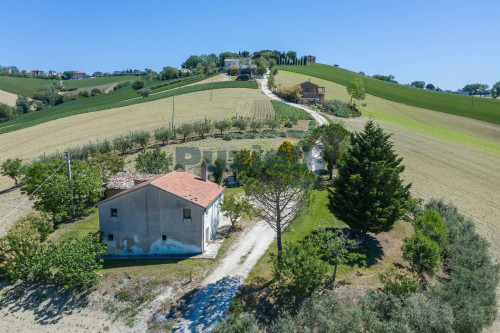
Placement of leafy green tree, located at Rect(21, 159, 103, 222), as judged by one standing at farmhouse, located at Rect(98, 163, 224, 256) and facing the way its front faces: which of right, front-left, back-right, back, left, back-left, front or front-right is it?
back-left

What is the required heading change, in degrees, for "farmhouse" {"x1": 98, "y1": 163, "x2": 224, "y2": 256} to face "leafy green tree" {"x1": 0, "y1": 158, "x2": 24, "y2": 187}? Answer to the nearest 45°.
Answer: approximately 135° to its left

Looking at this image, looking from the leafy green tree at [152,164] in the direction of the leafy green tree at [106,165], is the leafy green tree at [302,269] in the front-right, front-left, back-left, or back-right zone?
back-left

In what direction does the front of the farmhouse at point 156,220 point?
to the viewer's right

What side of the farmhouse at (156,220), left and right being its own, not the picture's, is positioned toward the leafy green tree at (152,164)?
left

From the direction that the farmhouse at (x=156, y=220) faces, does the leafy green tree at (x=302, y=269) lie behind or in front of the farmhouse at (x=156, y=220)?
in front

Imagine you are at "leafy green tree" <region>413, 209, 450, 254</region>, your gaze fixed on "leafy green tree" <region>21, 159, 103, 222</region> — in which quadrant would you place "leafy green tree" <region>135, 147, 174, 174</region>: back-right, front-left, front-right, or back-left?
front-right

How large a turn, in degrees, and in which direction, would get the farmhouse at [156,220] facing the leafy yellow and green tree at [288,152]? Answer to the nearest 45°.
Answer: approximately 45° to its left

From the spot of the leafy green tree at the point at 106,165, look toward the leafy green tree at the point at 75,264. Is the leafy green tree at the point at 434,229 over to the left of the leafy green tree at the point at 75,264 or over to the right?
left

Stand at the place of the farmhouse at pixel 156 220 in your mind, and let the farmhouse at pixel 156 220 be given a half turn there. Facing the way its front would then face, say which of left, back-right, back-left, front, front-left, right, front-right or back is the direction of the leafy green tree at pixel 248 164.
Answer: back-right

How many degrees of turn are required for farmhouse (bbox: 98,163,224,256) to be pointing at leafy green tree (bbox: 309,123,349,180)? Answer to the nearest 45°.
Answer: approximately 45° to its left
